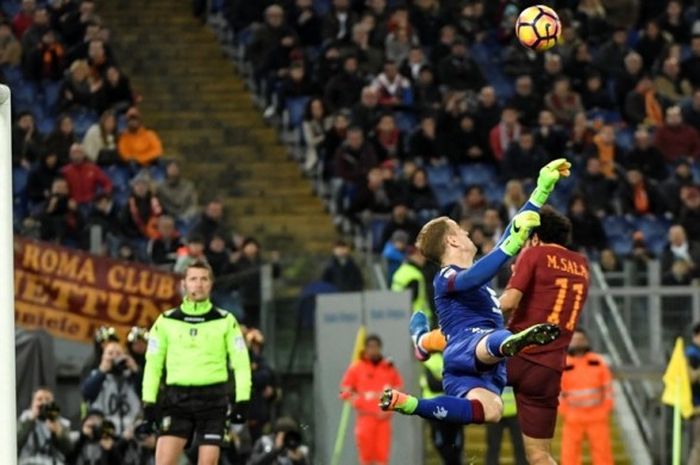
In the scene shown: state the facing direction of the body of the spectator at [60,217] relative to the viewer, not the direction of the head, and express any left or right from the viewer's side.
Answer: facing the viewer

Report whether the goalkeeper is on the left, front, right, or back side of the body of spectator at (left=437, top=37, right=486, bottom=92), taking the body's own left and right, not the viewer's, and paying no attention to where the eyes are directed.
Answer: front

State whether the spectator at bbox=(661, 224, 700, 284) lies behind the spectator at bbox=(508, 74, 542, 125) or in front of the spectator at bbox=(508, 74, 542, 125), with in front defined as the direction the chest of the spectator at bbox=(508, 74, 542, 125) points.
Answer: in front

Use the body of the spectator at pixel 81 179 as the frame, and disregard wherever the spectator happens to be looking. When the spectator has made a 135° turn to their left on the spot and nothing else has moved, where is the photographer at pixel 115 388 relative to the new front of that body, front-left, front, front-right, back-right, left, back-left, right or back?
back-right

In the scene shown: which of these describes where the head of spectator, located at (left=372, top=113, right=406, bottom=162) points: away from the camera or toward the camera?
toward the camera

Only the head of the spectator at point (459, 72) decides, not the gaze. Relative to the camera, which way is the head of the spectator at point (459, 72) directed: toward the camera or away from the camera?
toward the camera

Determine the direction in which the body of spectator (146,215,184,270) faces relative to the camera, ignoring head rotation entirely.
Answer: toward the camera

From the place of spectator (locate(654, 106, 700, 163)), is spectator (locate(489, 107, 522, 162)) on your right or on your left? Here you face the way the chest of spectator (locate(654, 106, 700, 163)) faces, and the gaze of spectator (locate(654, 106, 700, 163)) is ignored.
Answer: on your right

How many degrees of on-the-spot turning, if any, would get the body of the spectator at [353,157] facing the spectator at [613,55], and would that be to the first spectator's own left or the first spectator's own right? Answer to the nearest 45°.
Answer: approximately 135° to the first spectator's own left

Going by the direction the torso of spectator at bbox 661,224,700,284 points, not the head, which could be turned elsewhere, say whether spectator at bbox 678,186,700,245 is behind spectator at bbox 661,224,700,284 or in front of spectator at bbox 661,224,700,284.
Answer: behind

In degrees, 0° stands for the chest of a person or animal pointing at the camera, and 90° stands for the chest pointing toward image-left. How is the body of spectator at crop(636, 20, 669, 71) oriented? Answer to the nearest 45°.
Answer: approximately 0°

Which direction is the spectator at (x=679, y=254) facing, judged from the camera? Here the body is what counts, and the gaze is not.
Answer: toward the camera

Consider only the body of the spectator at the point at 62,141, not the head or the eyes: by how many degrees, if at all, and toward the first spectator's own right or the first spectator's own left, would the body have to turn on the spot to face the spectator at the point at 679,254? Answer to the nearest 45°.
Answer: approximately 45° to the first spectator's own left

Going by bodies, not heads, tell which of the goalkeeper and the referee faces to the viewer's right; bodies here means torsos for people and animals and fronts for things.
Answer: the goalkeeper

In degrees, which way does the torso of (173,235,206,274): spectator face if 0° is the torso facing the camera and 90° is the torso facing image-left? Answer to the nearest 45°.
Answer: approximately 315°
